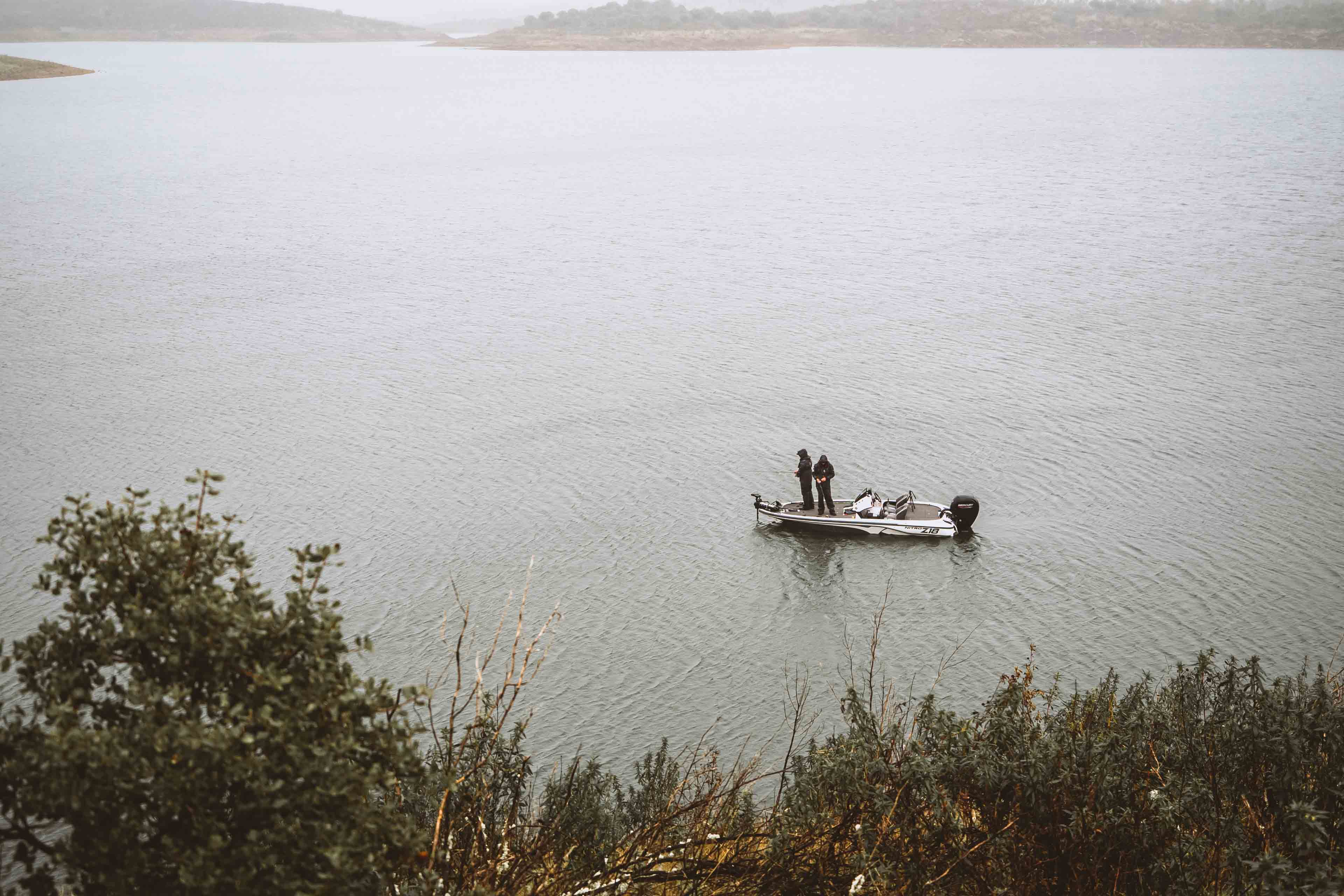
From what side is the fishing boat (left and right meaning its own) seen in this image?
left

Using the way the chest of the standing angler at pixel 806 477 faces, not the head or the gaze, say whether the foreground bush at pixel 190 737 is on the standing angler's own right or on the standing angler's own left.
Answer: on the standing angler's own left

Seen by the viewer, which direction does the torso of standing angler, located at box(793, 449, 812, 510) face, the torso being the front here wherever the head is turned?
to the viewer's left

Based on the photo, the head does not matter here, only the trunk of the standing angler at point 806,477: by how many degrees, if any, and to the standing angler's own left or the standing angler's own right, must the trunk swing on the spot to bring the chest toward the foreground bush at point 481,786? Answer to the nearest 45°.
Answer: approximately 90° to the standing angler's own left
